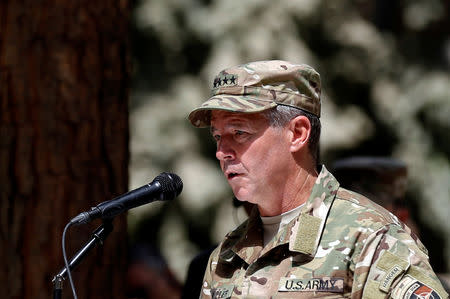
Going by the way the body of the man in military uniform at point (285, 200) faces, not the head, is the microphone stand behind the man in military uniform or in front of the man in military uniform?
in front

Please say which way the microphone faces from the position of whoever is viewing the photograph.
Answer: facing to the right of the viewer

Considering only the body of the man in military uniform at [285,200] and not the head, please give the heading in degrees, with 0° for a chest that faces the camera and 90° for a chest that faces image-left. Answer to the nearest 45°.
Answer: approximately 45°

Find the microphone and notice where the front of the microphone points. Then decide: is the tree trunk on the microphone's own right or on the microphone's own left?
on the microphone's own left

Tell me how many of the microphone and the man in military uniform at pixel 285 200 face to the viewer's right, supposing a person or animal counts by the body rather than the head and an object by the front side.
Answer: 1

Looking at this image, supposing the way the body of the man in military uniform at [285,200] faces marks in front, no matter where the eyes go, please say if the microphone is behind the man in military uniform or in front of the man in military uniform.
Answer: in front

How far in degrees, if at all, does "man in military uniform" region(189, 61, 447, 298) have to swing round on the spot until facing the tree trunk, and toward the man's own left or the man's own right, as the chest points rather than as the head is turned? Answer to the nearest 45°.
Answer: approximately 90° to the man's own right

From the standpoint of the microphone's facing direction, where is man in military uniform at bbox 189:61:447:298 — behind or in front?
in front
